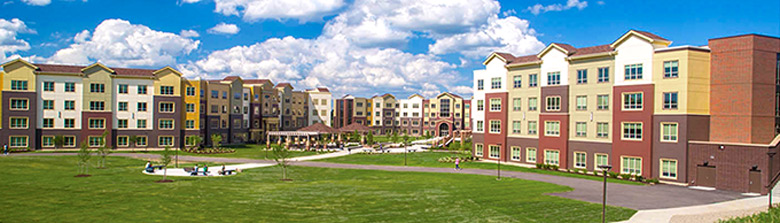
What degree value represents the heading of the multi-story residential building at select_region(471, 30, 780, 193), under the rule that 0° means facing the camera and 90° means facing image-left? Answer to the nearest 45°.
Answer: approximately 45°

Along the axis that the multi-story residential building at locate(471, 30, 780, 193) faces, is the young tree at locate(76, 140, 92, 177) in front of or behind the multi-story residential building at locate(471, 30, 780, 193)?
in front
